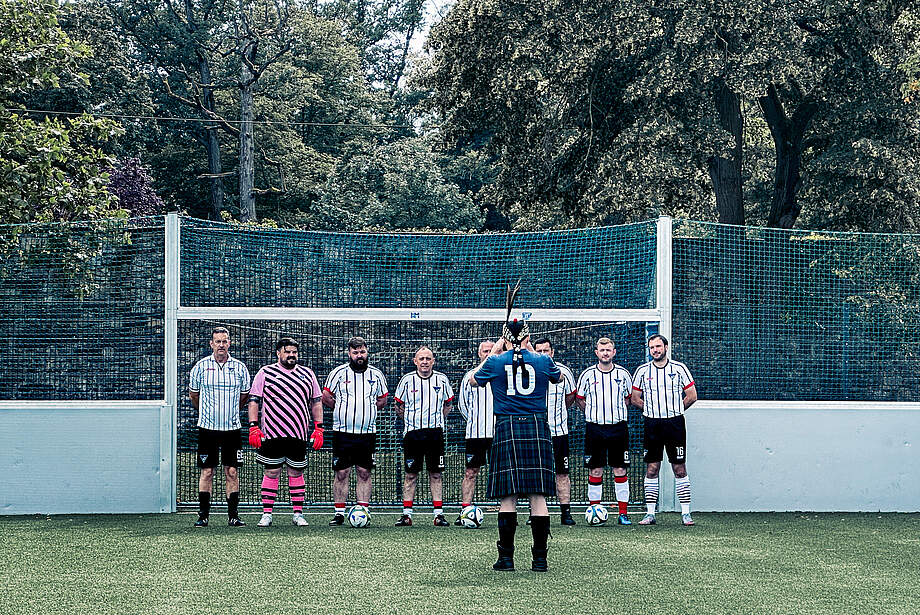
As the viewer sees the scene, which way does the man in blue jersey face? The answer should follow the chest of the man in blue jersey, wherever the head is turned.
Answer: away from the camera

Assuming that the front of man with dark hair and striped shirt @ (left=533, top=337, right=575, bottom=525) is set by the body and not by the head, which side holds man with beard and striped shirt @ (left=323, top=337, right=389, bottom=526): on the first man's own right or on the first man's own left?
on the first man's own right

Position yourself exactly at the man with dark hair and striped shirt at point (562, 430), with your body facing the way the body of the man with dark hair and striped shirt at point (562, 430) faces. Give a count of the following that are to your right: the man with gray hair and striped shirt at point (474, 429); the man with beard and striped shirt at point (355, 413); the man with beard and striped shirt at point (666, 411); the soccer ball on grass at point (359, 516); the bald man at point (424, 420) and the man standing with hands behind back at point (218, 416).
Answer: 5

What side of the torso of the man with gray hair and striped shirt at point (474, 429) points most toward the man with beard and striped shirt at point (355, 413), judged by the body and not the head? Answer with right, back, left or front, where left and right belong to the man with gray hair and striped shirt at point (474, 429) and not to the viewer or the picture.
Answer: right

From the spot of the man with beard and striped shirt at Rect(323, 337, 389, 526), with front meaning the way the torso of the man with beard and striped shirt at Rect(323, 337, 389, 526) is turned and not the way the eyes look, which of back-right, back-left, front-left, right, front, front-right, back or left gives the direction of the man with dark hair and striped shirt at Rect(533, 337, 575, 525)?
left

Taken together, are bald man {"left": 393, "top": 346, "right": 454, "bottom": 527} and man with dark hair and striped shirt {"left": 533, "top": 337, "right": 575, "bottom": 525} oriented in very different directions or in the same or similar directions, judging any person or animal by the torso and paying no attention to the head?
same or similar directions

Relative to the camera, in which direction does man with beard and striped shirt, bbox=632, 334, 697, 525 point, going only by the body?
toward the camera

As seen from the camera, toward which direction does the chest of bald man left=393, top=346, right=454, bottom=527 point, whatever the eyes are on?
toward the camera

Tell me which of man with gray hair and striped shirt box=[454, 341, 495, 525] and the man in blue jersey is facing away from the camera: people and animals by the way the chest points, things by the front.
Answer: the man in blue jersey

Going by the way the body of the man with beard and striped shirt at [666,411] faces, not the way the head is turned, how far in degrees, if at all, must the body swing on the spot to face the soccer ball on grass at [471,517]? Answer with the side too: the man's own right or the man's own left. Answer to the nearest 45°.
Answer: approximately 90° to the man's own right

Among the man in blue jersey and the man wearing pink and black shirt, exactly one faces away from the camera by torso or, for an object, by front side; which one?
the man in blue jersey

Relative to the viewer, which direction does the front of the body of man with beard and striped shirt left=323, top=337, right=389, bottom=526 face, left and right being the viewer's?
facing the viewer

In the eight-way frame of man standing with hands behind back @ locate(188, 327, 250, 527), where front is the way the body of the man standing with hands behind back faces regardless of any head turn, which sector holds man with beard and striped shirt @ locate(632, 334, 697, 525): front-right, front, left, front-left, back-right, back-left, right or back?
left

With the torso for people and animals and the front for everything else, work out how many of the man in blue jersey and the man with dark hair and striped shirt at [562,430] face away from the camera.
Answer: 1
